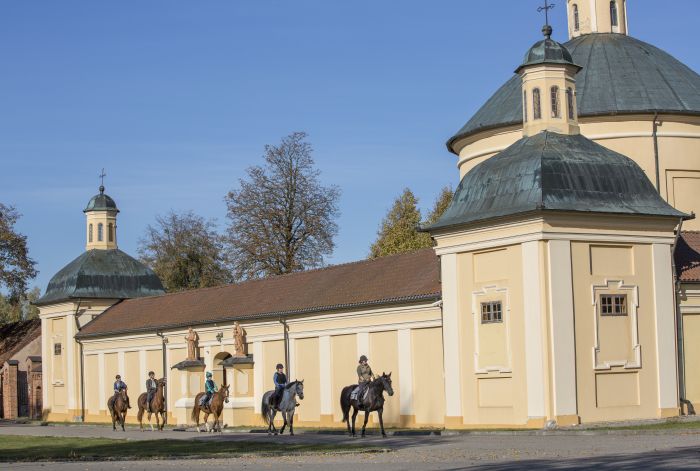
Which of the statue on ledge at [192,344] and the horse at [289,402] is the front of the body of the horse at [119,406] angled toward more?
the horse

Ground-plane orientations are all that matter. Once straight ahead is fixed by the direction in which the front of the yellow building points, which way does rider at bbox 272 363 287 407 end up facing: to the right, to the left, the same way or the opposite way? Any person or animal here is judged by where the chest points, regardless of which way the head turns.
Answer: to the left

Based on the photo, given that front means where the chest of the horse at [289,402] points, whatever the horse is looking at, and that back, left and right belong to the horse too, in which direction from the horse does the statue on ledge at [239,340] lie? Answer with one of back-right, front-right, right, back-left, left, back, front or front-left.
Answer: back-left

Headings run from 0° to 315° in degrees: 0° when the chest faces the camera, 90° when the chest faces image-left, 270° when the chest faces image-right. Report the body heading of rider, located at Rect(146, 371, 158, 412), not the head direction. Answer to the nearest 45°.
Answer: approximately 315°

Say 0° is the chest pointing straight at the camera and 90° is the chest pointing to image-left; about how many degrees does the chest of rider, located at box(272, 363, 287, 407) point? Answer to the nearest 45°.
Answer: approximately 315°
